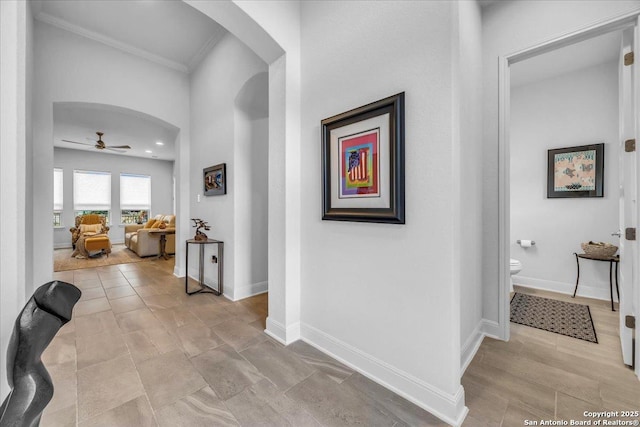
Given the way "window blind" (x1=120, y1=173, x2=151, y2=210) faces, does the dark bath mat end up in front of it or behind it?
in front

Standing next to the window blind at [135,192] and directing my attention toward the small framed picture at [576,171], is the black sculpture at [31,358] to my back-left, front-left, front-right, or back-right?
front-right

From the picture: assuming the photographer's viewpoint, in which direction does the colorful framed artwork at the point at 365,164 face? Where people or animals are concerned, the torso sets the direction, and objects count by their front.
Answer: facing the viewer and to the left of the viewer

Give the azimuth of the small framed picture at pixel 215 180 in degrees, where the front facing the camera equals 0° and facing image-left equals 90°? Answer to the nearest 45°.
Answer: approximately 45°

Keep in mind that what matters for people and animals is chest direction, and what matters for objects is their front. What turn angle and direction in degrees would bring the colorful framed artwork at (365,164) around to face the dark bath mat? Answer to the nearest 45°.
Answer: approximately 180°

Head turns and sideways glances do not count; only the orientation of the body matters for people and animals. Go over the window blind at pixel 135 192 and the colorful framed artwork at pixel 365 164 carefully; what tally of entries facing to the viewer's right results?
0

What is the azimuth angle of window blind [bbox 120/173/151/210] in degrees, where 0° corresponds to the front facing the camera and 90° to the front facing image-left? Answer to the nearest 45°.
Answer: approximately 0°

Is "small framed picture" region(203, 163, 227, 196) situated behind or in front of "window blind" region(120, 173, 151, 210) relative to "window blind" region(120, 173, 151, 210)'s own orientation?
in front

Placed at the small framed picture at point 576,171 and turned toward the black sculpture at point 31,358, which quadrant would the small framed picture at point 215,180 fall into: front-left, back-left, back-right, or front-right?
front-right

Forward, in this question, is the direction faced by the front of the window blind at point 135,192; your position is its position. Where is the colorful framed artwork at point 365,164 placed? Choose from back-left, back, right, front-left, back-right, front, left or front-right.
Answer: front
